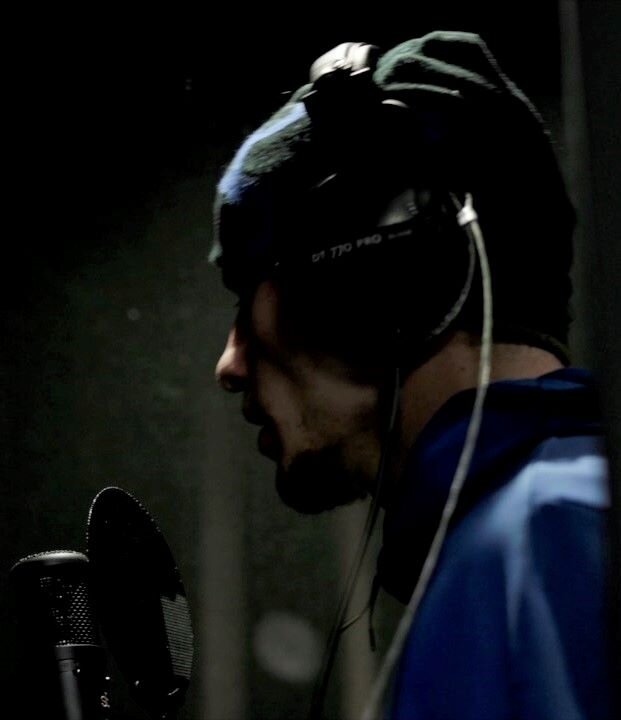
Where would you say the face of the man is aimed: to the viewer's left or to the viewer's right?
to the viewer's left

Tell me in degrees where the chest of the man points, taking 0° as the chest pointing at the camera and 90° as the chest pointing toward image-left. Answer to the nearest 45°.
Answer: approximately 90°
